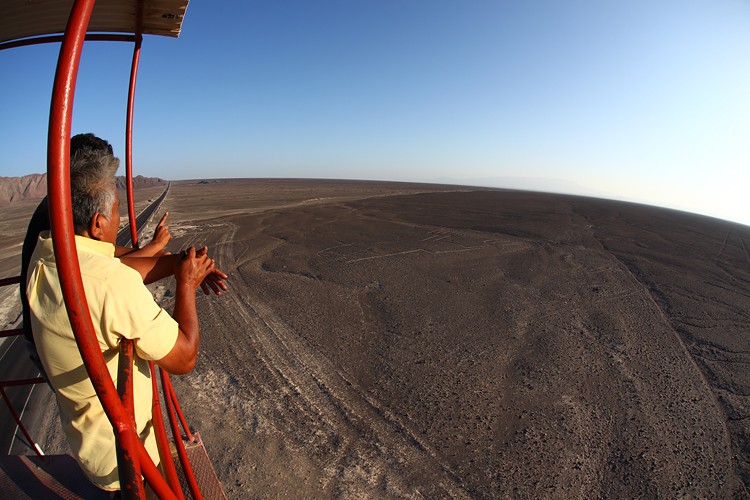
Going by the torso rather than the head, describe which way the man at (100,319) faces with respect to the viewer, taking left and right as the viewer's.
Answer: facing away from the viewer and to the right of the viewer

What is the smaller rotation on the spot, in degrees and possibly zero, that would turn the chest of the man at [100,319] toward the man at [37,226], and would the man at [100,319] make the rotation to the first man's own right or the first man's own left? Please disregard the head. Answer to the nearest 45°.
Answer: approximately 90° to the first man's own left

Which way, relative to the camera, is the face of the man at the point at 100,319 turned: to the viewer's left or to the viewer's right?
to the viewer's right
